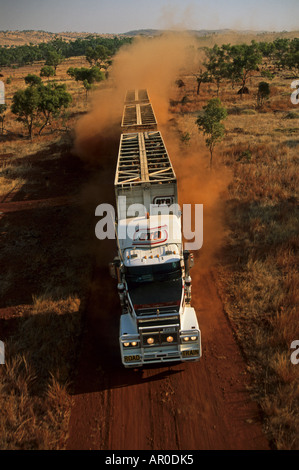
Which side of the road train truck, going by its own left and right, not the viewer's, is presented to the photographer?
front

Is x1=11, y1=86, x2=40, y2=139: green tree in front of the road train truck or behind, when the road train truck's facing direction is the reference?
behind

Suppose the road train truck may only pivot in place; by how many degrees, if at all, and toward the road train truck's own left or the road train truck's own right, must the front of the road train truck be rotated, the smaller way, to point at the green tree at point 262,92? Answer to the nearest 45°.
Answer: approximately 180°

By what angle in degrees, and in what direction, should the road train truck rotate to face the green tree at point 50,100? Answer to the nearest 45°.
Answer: approximately 180°
